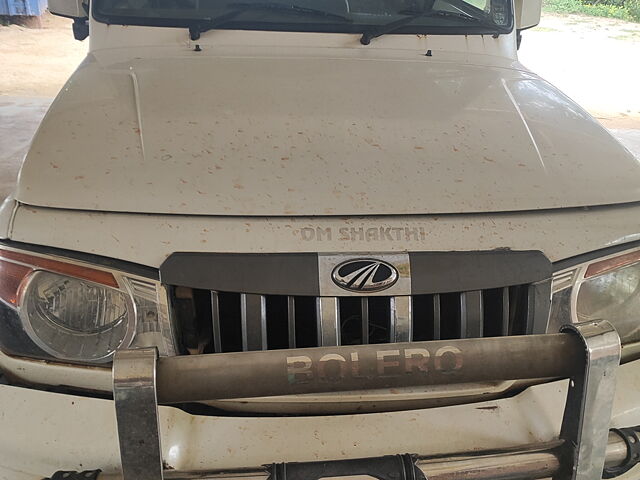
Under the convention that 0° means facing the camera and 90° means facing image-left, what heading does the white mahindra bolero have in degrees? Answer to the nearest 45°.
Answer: approximately 0°
